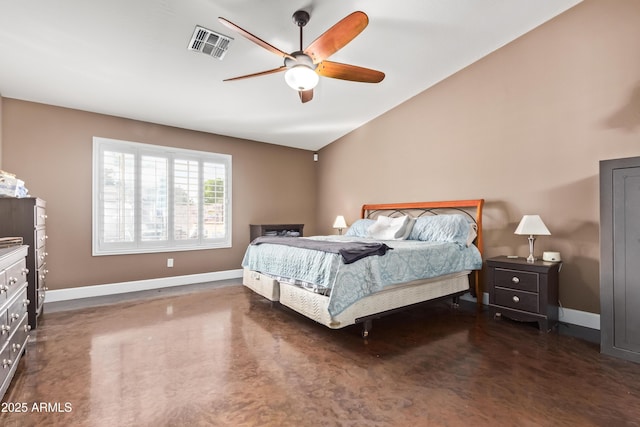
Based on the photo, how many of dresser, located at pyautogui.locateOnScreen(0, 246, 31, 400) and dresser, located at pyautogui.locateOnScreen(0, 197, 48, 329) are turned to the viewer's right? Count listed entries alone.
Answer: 2

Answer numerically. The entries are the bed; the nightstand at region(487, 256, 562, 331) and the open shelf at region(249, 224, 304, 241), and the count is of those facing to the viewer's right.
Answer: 0

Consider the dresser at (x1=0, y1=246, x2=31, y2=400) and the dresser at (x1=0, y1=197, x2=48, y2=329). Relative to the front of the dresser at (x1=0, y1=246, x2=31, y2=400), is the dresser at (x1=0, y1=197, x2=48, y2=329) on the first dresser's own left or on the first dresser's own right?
on the first dresser's own left

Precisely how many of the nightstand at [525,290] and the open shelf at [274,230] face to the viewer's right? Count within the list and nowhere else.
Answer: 0

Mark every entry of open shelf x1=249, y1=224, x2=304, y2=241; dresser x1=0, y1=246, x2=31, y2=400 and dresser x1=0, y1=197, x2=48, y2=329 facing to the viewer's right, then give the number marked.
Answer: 2

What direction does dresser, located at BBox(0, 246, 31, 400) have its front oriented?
to the viewer's right

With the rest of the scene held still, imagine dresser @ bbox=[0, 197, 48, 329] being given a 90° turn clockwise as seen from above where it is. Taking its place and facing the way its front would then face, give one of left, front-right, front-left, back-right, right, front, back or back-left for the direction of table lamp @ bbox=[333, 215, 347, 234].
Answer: left

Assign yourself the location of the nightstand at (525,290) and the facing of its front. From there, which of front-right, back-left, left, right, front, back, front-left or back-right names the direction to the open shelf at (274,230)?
front-right

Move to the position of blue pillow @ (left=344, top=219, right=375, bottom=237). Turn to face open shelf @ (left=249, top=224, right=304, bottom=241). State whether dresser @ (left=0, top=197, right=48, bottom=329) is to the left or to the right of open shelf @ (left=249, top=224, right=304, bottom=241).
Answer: left

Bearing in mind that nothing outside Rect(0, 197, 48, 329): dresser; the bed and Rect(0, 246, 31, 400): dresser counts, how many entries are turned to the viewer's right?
2

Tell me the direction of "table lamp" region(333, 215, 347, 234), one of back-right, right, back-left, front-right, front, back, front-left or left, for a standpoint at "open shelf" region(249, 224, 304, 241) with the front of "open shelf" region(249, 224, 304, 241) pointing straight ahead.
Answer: left

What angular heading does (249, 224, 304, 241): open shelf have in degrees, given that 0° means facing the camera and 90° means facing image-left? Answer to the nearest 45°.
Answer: approximately 0°

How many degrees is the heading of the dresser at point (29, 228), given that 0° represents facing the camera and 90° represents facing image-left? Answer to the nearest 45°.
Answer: approximately 270°

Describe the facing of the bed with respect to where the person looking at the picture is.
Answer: facing the viewer and to the left of the viewer

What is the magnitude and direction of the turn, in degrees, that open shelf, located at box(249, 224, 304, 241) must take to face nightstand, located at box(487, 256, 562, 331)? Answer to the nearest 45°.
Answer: approximately 45° to its left

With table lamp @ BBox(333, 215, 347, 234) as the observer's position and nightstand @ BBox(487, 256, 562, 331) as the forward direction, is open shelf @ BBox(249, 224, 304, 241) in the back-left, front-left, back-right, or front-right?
back-right

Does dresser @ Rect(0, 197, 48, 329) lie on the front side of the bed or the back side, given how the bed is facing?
on the front side

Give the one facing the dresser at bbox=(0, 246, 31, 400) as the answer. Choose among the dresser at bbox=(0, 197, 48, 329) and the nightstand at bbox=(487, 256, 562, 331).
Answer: the nightstand
